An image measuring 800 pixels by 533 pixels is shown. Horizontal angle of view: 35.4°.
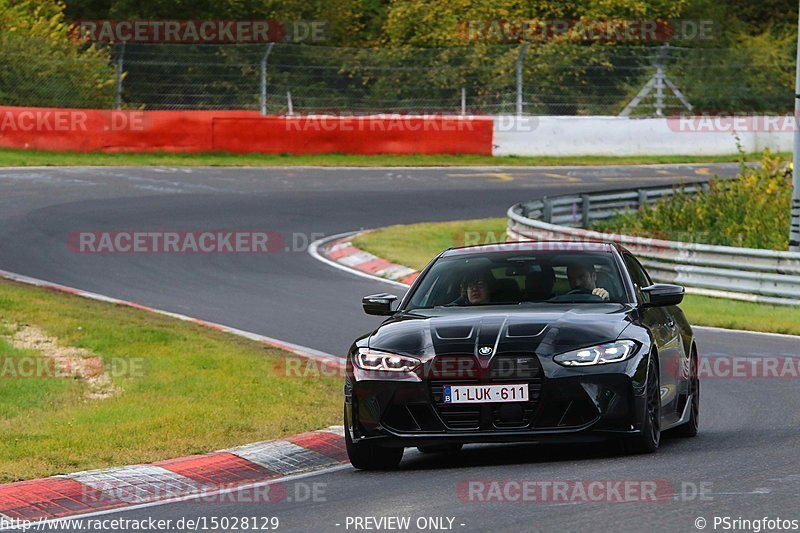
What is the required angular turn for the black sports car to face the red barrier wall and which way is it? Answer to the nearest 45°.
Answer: approximately 180°

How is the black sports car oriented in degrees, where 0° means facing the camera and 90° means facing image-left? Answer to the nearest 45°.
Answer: approximately 0°

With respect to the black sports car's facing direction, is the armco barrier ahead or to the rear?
to the rear

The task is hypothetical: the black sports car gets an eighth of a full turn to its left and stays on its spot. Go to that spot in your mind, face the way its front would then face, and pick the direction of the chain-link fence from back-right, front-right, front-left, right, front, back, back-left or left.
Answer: back-left

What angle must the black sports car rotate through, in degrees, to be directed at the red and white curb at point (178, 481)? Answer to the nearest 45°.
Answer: approximately 90° to its right

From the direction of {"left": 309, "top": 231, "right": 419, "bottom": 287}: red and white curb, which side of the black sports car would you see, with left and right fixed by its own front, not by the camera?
back
